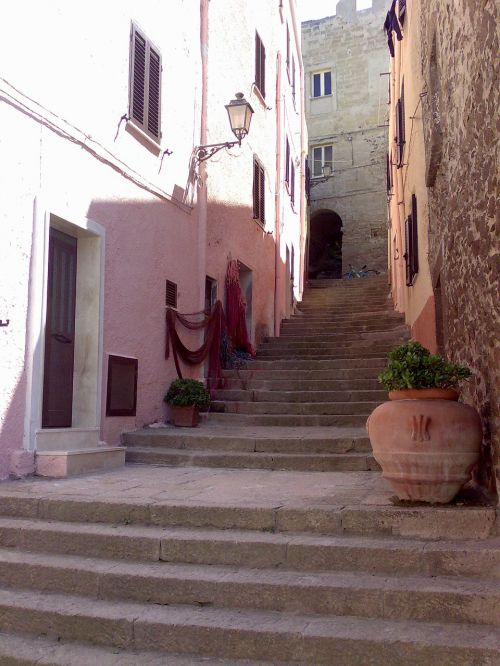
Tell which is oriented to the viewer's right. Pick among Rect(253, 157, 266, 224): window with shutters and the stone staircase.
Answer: the window with shutters

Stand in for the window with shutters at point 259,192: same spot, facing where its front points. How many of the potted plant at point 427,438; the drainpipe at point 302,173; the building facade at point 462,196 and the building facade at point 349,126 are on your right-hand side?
2

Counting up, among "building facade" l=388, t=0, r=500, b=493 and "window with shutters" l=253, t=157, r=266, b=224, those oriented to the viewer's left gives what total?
1

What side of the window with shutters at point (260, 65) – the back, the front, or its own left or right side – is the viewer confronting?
right

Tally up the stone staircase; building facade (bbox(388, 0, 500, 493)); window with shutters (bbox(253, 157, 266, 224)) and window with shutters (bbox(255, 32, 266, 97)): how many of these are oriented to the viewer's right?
2

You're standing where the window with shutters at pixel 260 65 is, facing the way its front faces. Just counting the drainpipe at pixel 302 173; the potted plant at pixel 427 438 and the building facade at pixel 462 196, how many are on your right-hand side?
2

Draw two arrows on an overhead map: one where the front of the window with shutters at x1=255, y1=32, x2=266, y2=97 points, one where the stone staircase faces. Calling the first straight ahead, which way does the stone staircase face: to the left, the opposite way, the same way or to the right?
to the right

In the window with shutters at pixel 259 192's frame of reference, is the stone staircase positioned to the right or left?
on its right

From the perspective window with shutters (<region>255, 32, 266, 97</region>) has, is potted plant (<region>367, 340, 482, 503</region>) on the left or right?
on its right

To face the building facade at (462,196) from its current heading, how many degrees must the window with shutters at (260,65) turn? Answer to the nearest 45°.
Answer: approximately 90° to its right

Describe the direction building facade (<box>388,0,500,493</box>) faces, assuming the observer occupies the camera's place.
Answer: facing to the left of the viewer

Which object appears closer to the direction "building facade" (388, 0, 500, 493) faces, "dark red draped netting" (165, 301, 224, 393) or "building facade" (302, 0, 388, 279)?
the dark red draped netting

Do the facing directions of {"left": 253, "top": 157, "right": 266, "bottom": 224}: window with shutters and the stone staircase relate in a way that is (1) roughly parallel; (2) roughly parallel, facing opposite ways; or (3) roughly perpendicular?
roughly perpendicular

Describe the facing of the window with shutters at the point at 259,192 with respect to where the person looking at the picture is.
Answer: facing to the right of the viewer
